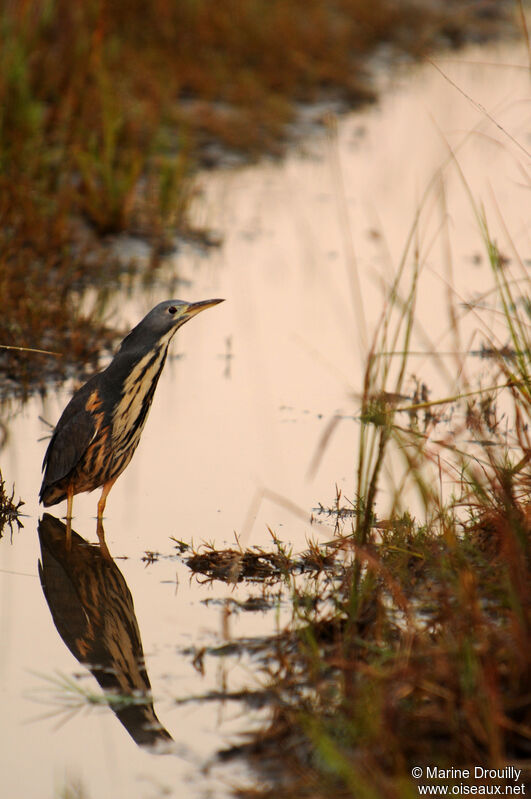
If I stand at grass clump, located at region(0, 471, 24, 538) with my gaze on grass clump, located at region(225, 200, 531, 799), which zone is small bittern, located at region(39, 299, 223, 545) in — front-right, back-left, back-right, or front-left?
front-left

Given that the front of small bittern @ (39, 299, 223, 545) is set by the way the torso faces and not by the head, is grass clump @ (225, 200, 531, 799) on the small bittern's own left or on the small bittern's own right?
on the small bittern's own right

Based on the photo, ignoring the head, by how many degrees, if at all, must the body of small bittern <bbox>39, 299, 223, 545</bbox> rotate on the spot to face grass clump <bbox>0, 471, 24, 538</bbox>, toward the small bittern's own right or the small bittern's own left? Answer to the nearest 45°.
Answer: approximately 180°

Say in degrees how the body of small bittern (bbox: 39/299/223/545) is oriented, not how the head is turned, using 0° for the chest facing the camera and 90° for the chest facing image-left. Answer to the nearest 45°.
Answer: approximately 270°

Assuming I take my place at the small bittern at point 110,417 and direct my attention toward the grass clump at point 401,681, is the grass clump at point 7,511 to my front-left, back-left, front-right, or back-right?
back-right

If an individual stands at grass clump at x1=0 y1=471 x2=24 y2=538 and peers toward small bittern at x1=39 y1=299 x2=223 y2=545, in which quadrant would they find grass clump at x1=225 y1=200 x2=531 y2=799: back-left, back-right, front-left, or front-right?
front-right
